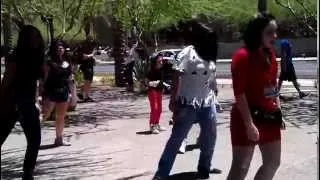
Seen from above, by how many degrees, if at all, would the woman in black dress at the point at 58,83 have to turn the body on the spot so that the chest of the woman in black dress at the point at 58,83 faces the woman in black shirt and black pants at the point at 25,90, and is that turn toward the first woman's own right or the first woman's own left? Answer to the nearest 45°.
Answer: approximately 45° to the first woman's own right

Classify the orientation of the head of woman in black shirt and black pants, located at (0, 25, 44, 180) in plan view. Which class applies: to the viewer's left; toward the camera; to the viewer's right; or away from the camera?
away from the camera

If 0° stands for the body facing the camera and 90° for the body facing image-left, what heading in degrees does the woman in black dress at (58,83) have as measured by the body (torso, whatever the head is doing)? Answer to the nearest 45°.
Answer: approximately 315°
